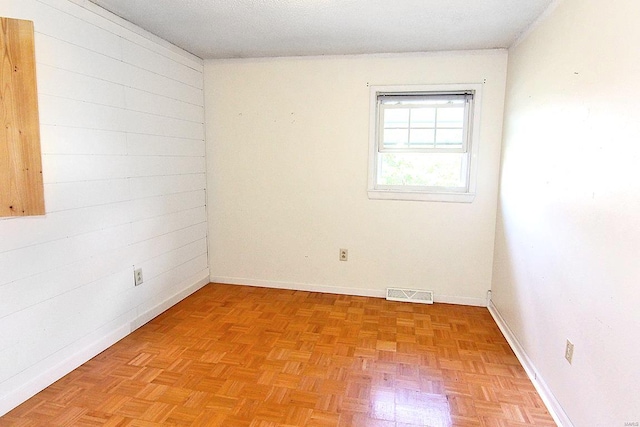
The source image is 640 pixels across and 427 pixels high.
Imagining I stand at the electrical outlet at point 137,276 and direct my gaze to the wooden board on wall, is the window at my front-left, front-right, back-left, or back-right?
back-left

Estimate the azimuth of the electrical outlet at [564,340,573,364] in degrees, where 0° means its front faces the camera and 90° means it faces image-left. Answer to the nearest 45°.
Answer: approximately 45°

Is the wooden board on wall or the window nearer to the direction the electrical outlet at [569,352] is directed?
the wooden board on wall

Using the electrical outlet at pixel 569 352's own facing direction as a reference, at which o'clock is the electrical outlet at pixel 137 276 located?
the electrical outlet at pixel 137 276 is roughly at 1 o'clock from the electrical outlet at pixel 569 352.

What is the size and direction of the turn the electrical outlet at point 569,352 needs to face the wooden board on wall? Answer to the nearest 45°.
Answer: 0° — it already faces it

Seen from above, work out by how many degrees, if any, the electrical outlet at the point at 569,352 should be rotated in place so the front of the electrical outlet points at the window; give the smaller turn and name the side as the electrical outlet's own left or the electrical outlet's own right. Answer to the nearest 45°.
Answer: approximately 90° to the electrical outlet's own right

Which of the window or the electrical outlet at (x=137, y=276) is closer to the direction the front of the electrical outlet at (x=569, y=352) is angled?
the electrical outlet
